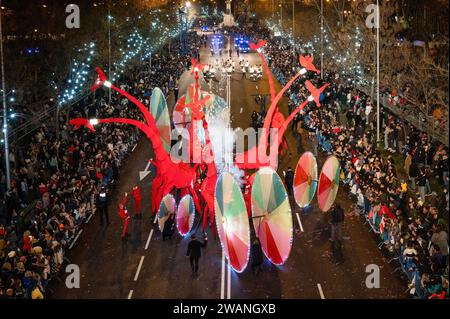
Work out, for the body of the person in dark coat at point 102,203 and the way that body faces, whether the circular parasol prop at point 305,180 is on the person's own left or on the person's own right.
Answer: on the person's own left

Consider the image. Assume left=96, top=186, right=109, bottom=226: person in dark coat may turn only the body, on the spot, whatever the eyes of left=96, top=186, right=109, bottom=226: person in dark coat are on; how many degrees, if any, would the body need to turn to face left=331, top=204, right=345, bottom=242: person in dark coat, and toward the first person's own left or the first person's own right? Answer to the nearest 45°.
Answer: approximately 45° to the first person's own left
